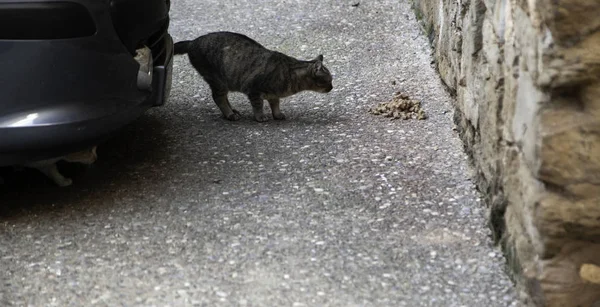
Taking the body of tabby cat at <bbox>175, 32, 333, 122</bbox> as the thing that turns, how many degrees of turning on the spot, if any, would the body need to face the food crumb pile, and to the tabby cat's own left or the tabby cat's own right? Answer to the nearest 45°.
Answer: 0° — it already faces it

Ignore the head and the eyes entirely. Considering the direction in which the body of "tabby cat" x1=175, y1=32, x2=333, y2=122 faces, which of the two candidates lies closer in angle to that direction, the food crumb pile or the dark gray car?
the food crumb pile

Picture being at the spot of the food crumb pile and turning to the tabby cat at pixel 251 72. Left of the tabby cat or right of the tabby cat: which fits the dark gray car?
left

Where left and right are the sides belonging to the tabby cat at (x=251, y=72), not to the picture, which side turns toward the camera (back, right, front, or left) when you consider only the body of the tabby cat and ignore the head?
right

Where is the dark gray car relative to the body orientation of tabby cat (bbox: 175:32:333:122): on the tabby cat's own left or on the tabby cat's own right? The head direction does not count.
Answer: on the tabby cat's own right
